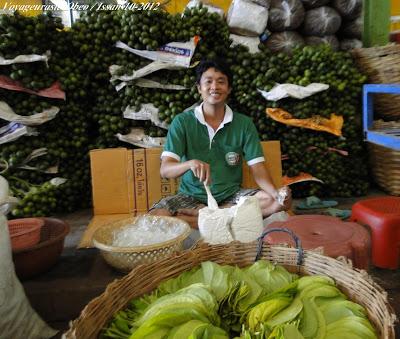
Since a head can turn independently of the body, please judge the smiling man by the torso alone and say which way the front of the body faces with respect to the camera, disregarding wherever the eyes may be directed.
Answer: toward the camera

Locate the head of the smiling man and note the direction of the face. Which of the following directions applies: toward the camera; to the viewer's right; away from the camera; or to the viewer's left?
toward the camera

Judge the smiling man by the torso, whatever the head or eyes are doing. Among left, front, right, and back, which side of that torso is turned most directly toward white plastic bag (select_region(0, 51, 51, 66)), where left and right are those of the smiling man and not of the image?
right

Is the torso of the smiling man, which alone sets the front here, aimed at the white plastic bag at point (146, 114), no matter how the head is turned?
no

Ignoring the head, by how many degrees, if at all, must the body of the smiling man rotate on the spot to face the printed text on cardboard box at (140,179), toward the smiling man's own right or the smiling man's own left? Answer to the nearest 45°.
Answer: approximately 135° to the smiling man's own right

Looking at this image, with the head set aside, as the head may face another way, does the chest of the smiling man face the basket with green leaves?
yes

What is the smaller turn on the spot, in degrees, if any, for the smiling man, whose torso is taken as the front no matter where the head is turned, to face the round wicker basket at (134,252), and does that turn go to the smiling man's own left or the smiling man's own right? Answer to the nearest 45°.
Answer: approximately 45° to the smiling man's own right

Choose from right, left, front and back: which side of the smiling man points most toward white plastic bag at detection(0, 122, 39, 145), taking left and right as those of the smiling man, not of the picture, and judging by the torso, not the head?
right

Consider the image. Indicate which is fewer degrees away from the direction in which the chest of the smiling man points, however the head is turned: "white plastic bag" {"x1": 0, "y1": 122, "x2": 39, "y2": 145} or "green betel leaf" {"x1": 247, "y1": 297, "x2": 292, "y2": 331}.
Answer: the green betel leaf

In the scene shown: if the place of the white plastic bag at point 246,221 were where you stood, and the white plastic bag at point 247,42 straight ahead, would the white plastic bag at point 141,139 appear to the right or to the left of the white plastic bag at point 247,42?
left

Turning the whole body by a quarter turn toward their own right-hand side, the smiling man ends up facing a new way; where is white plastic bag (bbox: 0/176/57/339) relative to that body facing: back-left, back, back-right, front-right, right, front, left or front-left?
front-left

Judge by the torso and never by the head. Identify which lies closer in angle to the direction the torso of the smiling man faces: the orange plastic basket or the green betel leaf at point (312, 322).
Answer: the green betel leaf

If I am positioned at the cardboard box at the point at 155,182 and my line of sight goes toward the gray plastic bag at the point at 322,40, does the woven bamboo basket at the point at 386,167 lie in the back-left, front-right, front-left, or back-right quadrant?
front-right

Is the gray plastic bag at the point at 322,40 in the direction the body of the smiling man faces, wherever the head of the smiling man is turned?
no

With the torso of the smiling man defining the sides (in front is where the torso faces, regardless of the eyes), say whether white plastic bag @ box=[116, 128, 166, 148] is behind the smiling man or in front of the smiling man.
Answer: behind

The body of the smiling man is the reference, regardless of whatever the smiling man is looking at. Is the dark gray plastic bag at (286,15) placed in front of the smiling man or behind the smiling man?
behind

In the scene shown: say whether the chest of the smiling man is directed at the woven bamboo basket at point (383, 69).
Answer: no

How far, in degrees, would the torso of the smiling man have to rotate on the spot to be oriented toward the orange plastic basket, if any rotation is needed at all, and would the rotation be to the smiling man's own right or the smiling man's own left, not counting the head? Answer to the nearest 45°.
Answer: approximately 45° to the smiling man's own right

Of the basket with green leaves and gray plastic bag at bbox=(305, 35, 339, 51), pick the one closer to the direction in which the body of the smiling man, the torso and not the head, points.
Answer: the basket with green leaves

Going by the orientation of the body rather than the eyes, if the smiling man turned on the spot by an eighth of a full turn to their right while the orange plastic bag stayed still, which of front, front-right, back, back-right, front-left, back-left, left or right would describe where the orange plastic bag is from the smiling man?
back

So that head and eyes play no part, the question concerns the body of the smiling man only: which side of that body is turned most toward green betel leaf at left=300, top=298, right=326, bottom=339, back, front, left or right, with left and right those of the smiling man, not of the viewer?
front
